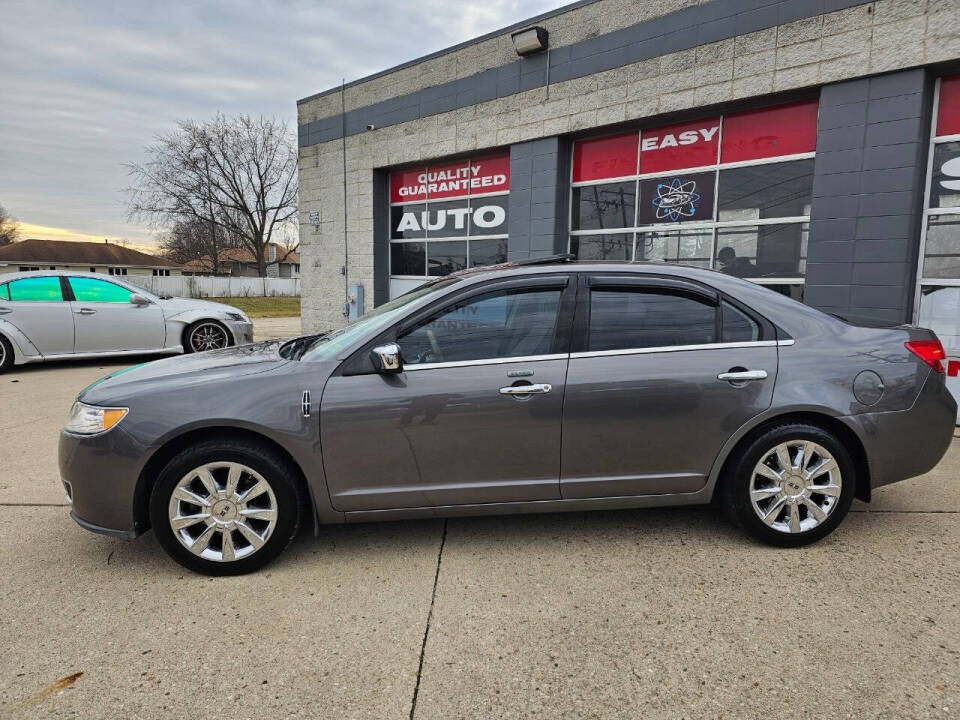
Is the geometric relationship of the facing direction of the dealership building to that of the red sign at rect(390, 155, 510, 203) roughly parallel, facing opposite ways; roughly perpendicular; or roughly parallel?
roughly parallel

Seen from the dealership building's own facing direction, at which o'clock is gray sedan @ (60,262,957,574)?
The gray sedan is roughly at 11 o'clock from the dealership building.

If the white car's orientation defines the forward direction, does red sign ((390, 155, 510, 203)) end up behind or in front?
in front

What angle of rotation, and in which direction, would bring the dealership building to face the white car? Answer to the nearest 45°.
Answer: approximately 45° to its right

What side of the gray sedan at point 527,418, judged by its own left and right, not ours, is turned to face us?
left

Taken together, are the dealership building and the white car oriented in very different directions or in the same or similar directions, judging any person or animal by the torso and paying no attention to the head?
very different directions

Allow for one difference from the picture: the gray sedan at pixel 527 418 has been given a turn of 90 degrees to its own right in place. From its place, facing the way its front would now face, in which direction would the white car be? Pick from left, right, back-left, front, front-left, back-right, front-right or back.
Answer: front-left

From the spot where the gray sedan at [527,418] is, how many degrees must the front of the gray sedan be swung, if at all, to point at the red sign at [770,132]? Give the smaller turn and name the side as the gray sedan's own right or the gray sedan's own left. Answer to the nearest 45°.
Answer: approximately 135° to the gray sedan's own right

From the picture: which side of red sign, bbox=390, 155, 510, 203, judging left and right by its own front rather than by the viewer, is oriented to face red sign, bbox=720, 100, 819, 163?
left

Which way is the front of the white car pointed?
to the viewer's right

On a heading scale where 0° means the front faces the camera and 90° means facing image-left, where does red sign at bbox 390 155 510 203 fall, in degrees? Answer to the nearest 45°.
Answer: approximately 45°
